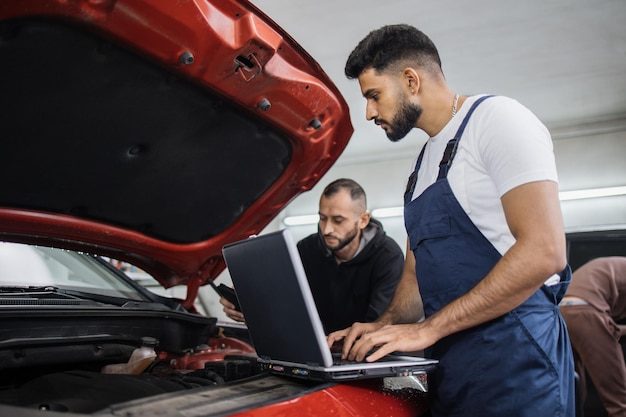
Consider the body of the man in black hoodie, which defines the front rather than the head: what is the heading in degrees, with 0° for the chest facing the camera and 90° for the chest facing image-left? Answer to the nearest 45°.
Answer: approximately 45°

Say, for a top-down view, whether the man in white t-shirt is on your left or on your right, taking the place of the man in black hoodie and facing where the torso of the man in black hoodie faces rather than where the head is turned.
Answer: on your left

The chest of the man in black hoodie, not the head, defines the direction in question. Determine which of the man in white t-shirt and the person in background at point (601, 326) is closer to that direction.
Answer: the man in white t-shirt
